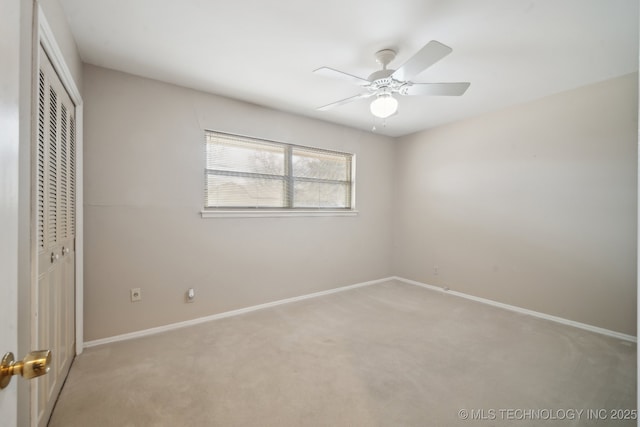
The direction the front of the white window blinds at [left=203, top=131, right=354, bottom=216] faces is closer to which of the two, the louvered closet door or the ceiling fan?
the ceiling fan

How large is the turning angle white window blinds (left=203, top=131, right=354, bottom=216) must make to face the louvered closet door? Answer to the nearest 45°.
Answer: approximately 90° to its right

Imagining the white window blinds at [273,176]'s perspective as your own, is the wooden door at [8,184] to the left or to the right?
on its right

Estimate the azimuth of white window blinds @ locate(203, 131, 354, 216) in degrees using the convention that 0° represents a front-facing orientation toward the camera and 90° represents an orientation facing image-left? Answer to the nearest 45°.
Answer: approximately 315°

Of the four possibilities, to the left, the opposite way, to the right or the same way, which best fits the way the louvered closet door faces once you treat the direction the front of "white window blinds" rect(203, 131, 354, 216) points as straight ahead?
to the left

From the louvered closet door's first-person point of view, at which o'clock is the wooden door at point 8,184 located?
The wooden door is roughly at 3 o'clock from the louvered closet door.

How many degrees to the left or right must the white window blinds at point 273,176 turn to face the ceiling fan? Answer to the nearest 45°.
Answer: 0° — it already faces it

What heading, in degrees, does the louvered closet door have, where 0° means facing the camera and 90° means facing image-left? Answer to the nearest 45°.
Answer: approximately 270°

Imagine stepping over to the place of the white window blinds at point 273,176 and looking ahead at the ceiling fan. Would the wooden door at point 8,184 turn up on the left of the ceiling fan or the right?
right

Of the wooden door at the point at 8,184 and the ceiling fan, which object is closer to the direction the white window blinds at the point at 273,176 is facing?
the ceiling fan

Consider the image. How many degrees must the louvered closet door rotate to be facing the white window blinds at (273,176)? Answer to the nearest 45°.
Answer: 0° — it already faces it
